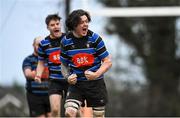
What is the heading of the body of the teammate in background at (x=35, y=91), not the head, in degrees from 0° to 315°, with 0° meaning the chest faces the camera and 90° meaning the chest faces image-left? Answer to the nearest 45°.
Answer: approximately 315°
